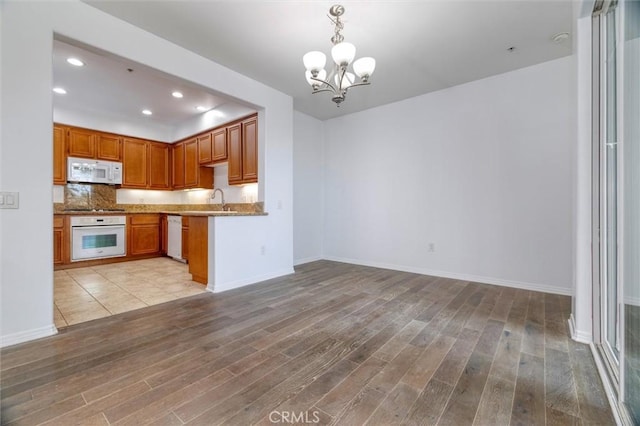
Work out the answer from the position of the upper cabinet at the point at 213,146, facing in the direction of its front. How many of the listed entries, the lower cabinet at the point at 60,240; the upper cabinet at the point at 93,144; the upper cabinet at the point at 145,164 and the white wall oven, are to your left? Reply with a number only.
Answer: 0

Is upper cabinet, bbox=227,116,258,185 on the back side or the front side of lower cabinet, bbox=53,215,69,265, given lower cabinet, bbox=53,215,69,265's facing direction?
on the front side

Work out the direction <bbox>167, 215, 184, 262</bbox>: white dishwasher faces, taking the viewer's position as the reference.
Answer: facing the viewer and to the left of the viewer

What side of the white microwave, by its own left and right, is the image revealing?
front

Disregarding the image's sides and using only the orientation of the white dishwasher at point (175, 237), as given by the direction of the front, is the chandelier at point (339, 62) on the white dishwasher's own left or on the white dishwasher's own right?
on the white dishwasher's own left

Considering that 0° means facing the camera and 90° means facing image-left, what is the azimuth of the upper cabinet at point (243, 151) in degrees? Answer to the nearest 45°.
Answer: approximately 45°

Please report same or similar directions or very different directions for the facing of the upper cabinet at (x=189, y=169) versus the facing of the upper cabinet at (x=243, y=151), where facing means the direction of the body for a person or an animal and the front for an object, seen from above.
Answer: same or similar directions

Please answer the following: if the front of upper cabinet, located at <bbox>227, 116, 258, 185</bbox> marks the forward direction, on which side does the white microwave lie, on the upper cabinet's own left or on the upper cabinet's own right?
on the upper cabinet's own right

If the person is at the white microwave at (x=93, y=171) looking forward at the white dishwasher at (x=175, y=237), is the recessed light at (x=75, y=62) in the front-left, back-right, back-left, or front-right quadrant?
front-right

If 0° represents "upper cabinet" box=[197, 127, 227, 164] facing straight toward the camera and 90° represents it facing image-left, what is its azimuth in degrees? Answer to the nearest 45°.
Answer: approximately 45°

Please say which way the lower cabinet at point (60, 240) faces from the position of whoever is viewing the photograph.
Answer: facing the viewer

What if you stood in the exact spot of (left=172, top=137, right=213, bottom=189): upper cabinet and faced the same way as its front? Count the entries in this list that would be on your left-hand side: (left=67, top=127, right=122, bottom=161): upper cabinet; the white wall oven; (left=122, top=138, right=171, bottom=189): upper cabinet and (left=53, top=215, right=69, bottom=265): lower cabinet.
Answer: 0

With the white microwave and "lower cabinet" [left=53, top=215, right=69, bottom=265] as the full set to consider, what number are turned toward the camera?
2

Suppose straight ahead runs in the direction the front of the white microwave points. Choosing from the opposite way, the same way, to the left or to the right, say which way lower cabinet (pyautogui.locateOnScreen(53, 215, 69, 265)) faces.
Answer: the same way
